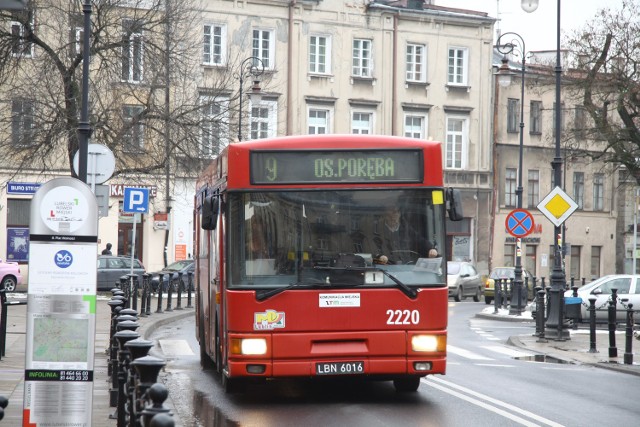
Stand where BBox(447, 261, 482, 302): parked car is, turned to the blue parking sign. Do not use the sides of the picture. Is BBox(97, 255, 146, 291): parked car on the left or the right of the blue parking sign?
right

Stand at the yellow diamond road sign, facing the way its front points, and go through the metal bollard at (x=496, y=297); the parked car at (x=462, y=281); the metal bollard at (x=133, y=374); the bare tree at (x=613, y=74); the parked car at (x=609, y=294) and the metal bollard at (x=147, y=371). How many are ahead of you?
2

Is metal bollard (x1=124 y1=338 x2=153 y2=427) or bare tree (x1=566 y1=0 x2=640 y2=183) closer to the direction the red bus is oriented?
the metal bollard

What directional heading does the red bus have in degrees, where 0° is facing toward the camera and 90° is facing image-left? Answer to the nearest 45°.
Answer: approximately 0°
